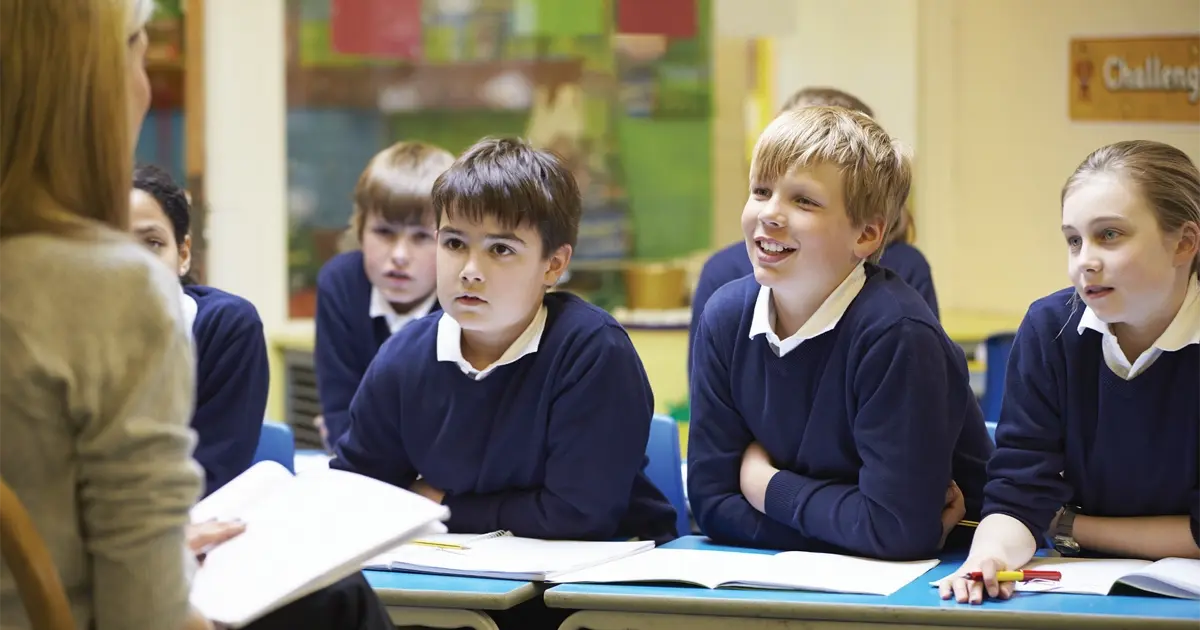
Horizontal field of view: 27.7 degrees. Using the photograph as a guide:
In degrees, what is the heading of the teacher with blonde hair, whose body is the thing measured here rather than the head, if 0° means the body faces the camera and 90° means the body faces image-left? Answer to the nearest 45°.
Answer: approximately 225°

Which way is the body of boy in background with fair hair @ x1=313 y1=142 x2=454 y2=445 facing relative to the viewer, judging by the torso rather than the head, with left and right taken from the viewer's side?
facing the viewer

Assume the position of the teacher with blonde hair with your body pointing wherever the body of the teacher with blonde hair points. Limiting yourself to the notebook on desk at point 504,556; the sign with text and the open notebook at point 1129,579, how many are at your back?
0

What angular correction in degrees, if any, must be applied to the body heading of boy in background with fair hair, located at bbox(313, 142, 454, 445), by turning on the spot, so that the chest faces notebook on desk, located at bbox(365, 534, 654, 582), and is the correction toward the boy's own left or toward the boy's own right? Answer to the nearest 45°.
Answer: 0° — they already face it

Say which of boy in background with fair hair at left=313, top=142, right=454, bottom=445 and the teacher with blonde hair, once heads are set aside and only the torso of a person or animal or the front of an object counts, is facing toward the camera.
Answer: the boy in background with fair hair

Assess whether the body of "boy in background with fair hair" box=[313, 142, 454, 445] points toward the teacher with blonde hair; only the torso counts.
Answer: yes

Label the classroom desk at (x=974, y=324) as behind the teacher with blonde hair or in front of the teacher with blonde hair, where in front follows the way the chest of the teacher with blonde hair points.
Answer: in front

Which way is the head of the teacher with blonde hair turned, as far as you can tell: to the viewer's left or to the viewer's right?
to the viewer's right

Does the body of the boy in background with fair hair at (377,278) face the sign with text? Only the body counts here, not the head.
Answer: no

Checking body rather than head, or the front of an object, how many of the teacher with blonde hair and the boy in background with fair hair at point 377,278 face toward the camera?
1
